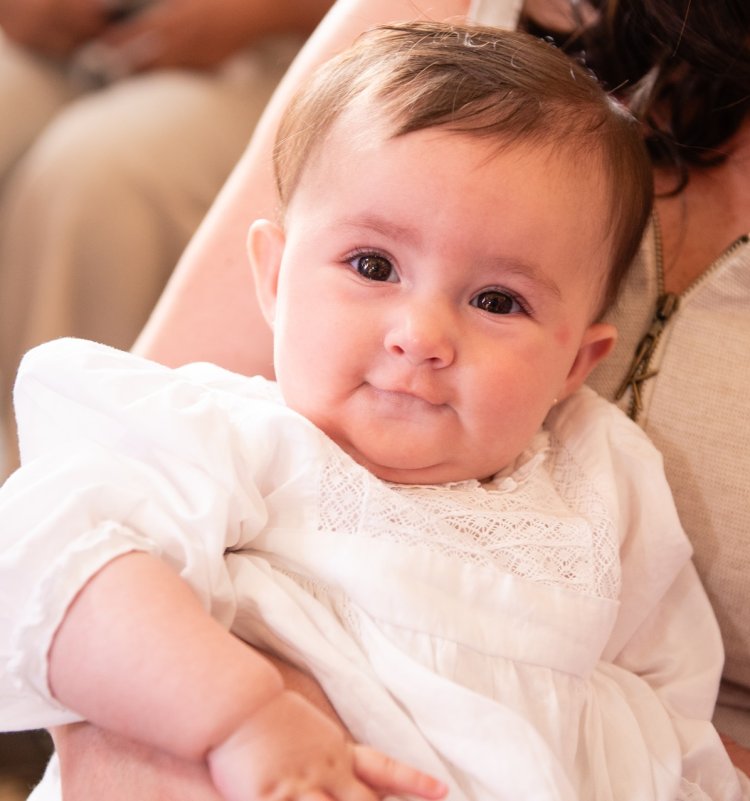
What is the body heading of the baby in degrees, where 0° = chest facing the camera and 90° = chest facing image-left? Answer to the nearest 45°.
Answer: approximately 0°
